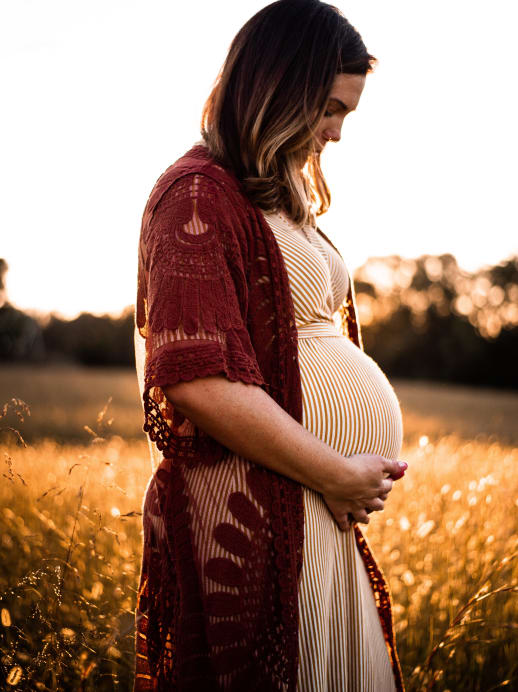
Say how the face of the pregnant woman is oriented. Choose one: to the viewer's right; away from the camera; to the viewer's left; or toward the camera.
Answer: to the viewer's right

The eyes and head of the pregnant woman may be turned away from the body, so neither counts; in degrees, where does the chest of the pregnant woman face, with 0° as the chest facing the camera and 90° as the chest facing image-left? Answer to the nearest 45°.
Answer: approximately 270°
